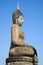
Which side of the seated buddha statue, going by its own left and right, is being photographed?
right
